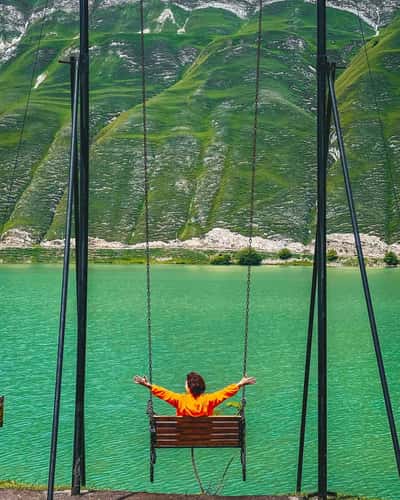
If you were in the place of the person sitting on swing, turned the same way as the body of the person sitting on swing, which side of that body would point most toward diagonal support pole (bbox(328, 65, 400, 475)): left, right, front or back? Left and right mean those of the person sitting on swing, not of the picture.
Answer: right

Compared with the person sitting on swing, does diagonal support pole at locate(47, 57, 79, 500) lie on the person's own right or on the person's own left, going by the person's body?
on the person's own left

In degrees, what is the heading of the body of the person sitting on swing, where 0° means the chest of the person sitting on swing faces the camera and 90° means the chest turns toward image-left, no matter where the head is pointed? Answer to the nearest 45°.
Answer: approximately 180°
